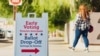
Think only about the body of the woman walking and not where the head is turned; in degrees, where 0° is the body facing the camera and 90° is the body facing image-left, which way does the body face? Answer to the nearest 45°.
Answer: approximately 135°

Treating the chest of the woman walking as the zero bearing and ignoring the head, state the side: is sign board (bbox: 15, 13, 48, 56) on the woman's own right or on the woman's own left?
on the woman's own left
